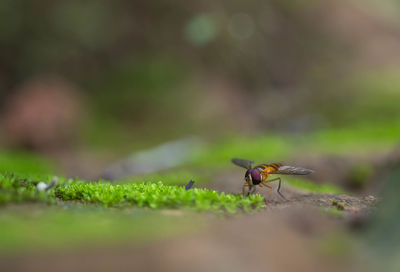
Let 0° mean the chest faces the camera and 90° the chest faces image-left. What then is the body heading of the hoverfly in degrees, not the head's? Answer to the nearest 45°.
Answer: approximately 45°
